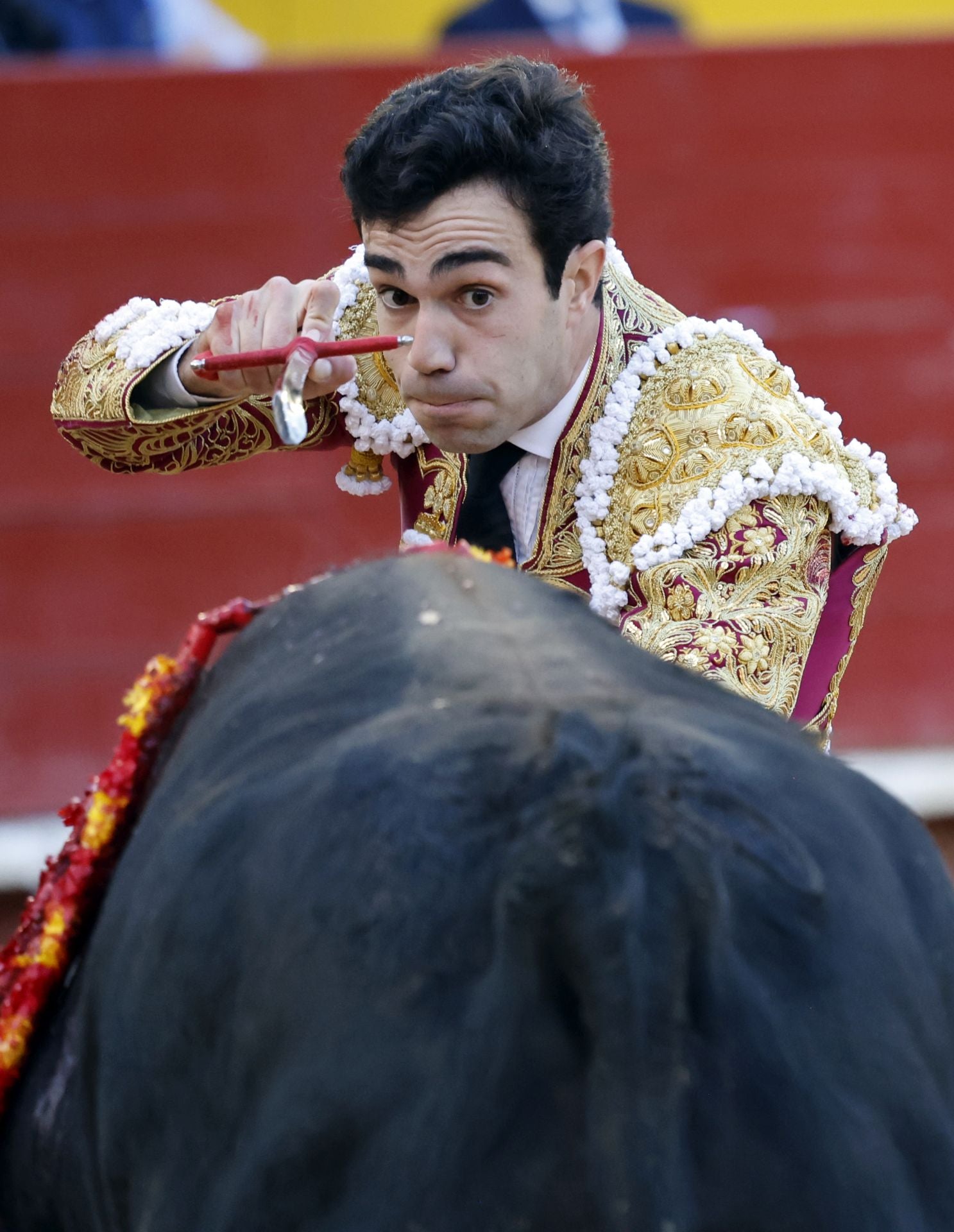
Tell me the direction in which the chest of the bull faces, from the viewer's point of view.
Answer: away from the camera

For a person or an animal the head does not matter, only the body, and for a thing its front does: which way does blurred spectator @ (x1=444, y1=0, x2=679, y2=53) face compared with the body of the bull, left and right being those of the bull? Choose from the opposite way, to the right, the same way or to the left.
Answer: the opposite way

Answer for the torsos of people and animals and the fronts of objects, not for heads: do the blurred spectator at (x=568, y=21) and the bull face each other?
yes

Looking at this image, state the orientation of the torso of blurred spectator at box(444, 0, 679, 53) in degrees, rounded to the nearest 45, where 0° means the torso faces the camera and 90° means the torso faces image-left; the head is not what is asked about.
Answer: approximately 0°

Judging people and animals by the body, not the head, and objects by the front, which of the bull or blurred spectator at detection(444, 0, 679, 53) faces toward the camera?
the blurred spectator

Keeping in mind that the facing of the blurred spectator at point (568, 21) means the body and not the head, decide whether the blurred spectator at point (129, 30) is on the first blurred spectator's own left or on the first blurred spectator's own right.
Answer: on the first blurred spectator's own right

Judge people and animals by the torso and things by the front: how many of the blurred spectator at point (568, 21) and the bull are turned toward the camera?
1

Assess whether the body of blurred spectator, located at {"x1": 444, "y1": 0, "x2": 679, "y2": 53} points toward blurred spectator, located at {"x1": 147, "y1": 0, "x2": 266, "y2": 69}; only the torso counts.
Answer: no
